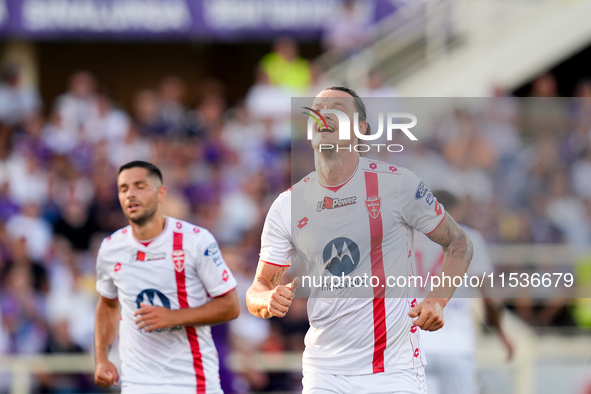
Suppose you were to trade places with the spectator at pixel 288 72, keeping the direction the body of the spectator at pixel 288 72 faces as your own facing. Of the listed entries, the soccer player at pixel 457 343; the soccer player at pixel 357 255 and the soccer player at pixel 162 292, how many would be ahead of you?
3

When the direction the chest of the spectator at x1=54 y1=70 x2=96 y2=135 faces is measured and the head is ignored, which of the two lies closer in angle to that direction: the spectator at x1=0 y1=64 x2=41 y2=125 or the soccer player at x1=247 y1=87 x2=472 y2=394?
the soccer player

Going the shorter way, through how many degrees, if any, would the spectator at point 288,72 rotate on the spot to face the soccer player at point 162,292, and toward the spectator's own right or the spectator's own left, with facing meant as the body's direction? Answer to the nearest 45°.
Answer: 0° — they already face them

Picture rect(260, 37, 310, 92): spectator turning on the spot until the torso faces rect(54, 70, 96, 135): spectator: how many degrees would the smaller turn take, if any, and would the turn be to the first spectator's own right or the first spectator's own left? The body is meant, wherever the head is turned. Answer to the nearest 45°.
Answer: approximately 90° to the first spectator's own right

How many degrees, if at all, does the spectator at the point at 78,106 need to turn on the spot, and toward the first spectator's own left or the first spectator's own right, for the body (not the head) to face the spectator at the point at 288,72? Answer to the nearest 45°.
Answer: approximately 90° to the first spectator's own left

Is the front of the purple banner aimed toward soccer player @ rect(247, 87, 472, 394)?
yes
